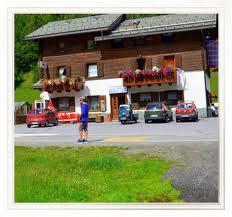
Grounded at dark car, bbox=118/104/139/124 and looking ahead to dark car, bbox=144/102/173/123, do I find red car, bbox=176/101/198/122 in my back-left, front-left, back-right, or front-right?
front-left

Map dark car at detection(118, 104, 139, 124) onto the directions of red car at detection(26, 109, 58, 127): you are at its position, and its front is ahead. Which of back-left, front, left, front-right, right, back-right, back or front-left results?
front-right
